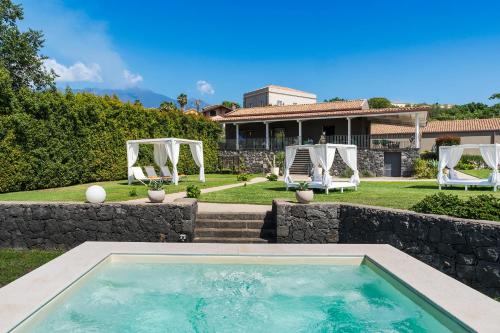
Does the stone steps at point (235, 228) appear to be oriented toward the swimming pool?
yes

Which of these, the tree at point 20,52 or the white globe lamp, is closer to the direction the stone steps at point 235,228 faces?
the white globe lamp

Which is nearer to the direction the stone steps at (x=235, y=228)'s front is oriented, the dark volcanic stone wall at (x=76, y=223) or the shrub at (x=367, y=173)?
the dark volcanic stone wall

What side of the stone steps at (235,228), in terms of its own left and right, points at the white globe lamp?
right

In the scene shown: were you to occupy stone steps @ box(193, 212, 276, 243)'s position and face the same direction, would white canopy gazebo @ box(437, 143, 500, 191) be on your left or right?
on your left

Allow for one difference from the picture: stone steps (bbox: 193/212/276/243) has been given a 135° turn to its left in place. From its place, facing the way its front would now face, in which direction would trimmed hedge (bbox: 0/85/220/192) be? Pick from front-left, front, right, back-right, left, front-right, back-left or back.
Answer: left

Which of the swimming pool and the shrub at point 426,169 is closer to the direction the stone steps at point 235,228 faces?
the swimming pool

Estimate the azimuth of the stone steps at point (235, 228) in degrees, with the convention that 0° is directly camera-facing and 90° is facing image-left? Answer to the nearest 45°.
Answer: approximately 0°

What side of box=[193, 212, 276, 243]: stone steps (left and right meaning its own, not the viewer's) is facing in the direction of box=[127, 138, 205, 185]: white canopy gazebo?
back

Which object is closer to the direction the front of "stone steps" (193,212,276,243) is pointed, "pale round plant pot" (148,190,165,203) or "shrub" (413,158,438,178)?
the pale round plant pot

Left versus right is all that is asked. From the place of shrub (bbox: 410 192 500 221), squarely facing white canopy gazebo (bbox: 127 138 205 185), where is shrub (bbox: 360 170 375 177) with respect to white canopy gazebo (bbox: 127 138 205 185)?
right

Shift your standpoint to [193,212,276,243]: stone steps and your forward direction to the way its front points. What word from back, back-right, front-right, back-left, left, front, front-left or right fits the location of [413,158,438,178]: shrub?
back-left

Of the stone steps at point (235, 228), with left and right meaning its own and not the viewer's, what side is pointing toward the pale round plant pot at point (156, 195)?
right

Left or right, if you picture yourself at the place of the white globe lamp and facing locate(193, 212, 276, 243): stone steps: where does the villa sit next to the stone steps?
left
